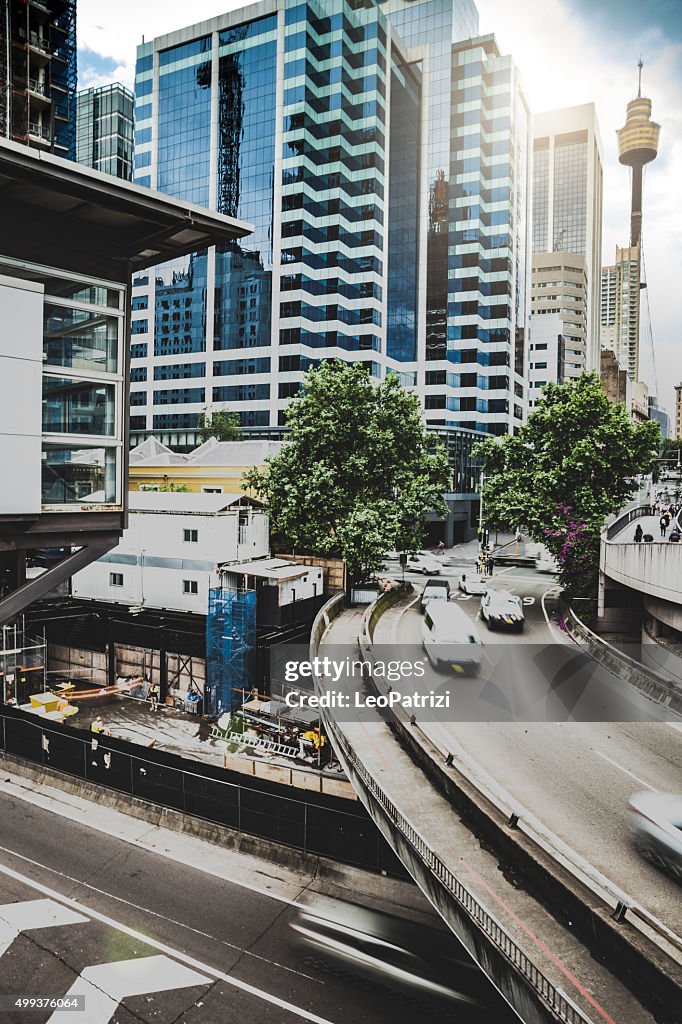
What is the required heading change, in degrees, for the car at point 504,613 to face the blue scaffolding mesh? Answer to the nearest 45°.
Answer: approximately 90° to its right

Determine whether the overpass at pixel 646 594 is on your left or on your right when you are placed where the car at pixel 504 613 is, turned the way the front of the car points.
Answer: on your left

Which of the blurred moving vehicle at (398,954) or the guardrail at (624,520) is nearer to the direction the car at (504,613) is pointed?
the blurred moving vehicle

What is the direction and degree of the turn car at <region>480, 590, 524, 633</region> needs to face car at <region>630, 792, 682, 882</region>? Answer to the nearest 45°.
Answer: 0° — it already faces it

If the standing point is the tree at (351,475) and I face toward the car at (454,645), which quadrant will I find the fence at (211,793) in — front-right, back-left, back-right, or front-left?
front-right

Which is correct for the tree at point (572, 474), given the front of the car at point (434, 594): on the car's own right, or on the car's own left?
on the car's own left

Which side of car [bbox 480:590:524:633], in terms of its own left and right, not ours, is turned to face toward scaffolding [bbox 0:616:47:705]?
right

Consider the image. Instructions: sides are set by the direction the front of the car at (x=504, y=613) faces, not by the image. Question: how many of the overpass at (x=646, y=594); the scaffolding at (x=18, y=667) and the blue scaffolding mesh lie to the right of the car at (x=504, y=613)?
2

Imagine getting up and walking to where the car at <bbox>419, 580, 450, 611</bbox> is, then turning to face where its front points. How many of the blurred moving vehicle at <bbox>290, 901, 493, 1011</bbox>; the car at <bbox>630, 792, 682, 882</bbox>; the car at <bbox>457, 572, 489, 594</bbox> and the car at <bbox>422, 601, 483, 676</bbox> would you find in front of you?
3

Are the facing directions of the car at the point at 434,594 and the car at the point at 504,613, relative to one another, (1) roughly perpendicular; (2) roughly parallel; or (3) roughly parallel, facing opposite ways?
roughly parallel

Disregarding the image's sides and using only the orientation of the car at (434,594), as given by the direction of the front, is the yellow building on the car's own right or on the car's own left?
on the car's own right

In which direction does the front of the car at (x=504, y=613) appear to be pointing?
toward the camera

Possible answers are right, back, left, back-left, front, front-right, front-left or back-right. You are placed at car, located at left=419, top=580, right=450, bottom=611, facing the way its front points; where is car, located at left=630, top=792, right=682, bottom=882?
front

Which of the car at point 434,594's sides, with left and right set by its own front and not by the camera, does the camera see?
front

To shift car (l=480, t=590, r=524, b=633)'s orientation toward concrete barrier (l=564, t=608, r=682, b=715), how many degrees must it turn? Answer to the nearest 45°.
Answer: approximately 45° to its left

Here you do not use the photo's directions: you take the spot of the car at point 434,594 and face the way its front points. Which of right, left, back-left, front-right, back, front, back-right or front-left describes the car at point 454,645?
front

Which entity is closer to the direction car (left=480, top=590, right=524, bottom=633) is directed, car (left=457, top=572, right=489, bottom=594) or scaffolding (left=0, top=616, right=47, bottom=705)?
the scaffolding
